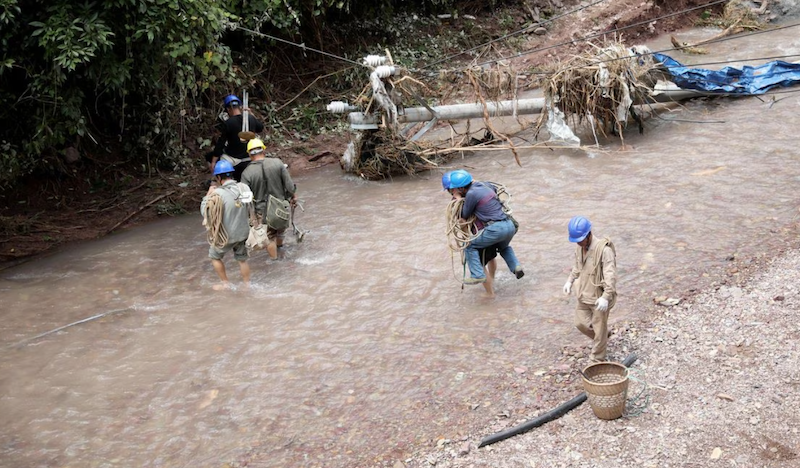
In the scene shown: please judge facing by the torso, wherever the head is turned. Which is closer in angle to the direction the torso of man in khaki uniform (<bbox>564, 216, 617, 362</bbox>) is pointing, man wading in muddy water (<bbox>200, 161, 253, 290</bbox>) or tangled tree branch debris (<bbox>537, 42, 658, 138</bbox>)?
the man wading in muddy water

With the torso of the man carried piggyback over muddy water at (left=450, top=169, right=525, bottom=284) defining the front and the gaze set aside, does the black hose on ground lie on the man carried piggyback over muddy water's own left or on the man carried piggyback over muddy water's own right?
on the man carried piggyback over muddy water's own left

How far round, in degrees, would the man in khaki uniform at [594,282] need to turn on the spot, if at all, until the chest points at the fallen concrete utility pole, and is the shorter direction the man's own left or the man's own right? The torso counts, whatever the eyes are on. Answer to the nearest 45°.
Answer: approximately 135° to the man's own right

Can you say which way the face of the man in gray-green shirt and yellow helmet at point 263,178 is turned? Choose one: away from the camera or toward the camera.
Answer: away from the camera

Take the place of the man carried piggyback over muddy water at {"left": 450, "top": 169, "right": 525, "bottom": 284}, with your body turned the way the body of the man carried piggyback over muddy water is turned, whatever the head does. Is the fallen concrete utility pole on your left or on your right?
on your right

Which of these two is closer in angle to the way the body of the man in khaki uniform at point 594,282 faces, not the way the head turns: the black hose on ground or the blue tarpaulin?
the black hose on ground

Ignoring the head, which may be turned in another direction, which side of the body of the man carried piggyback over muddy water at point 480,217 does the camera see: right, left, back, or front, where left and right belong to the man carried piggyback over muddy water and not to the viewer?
left

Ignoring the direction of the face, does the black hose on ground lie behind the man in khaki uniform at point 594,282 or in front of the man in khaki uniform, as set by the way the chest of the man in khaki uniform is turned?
in front

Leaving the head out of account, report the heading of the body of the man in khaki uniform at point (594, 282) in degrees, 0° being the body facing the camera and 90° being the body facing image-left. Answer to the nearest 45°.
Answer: approximately 45°

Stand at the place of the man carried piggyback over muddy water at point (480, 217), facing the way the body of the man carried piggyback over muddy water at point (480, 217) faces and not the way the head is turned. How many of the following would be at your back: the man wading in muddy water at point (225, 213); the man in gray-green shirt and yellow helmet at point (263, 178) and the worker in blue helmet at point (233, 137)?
0

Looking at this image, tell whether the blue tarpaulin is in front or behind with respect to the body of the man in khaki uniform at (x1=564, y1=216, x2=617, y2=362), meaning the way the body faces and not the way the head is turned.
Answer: behind

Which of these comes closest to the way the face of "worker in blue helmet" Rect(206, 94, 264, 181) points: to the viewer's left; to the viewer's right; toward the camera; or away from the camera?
away from the camera

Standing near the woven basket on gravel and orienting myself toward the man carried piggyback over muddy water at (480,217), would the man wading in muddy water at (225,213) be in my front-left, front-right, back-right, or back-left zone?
front-left

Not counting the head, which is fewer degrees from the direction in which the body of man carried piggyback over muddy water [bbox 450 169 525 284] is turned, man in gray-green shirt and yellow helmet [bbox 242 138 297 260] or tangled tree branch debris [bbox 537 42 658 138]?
the man in gray-green shirt and yellow helmet

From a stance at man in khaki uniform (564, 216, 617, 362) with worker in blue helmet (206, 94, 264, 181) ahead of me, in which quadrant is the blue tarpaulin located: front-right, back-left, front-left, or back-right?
front-right
